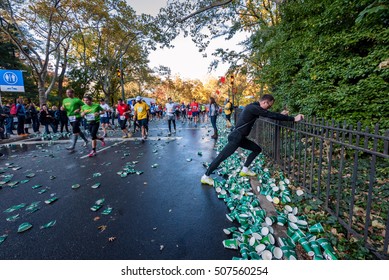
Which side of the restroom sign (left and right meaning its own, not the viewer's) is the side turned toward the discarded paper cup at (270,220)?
front

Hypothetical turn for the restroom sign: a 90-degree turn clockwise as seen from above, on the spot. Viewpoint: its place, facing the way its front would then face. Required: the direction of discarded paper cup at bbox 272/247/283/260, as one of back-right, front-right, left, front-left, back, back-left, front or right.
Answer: left

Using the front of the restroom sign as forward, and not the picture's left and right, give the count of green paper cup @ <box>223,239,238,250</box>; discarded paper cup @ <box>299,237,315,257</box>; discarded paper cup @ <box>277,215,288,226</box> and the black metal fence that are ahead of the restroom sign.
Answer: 4

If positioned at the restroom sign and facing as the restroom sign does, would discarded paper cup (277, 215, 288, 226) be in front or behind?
in front

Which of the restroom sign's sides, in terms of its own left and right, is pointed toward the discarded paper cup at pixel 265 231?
front

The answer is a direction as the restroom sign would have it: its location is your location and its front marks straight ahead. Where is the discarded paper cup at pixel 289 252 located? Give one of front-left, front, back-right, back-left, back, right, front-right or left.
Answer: front

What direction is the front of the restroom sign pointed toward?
toward the camera

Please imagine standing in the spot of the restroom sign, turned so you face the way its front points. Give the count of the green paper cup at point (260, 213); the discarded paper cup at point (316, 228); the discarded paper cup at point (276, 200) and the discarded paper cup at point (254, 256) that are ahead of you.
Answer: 4

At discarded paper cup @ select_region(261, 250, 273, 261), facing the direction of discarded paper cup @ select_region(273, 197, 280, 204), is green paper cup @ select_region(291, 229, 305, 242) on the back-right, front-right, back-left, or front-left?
front-right

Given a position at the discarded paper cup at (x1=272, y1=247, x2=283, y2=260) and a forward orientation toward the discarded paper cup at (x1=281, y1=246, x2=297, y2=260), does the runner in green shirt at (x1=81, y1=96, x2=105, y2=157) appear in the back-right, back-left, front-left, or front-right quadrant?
back-left

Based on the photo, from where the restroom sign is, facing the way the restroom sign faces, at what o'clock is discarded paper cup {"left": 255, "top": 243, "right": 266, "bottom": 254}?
The discarded paper cup is roughly at 12 o'clock from the restroom sign.

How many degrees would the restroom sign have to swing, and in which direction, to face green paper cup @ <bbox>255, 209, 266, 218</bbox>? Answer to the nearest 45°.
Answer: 0° — it already faces it

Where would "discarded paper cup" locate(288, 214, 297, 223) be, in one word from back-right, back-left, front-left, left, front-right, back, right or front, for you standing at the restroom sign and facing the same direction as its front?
front

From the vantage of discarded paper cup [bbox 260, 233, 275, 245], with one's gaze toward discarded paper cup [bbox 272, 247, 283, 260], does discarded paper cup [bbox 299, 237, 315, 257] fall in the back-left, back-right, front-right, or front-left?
front-left

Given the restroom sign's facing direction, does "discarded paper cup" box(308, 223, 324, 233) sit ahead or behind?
ahead

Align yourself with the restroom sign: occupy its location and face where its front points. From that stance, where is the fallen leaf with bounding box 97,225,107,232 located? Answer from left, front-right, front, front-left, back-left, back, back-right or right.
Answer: front
